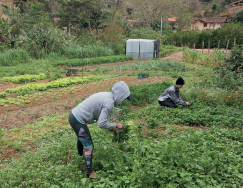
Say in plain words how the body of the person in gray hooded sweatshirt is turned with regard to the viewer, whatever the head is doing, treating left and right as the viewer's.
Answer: facing to the right of the viewer

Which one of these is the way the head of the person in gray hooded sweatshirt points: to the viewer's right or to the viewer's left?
to the viewer's right

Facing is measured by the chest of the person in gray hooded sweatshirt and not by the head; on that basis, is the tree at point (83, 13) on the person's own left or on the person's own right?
on the person's own left

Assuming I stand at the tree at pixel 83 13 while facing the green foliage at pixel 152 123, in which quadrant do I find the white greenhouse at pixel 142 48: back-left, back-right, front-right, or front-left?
front-left

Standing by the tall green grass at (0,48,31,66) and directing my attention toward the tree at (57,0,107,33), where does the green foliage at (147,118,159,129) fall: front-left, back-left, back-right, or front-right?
back-right
